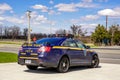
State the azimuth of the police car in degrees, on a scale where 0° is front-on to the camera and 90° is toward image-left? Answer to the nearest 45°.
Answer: approximately 225°
